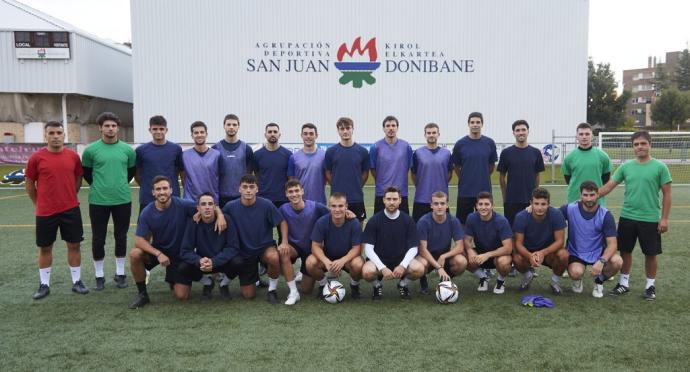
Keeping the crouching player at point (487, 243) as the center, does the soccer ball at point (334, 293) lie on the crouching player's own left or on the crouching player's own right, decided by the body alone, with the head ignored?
on the crouching player's own right

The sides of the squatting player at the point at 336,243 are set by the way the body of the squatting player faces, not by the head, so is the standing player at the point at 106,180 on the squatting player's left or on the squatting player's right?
on the squatting player's right

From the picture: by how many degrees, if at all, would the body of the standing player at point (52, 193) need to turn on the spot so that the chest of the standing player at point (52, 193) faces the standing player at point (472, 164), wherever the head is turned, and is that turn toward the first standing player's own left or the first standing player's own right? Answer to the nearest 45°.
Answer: approximately 90° to the first standing player's own left

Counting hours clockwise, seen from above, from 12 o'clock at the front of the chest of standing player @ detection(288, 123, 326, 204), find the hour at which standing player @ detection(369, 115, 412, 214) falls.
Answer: standing player @ detection(369, 115, 412, 214) is roughly at 9 o'clock from standing player @ detection(288, 123, 326, 204).

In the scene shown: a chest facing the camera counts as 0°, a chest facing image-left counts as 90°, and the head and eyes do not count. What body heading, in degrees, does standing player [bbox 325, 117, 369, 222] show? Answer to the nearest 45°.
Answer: approximately 0°

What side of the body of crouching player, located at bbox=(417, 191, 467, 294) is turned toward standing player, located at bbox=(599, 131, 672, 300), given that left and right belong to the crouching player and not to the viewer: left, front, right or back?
left
